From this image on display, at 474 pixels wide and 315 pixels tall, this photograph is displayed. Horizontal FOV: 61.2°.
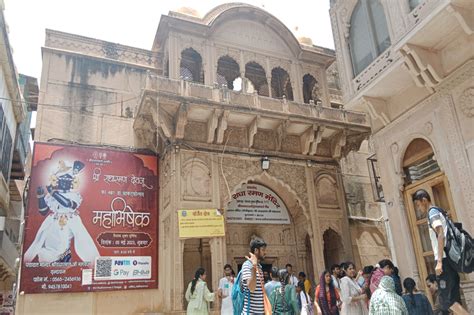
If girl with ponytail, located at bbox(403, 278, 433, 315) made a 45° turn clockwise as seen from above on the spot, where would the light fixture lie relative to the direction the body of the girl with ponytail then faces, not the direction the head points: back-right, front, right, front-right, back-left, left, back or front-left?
left

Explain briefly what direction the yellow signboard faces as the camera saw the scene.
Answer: facing the viewer

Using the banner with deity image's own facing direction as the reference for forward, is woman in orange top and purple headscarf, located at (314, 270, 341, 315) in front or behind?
in front

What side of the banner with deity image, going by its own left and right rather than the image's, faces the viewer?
front

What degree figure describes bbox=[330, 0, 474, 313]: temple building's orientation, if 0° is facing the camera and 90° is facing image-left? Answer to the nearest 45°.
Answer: approximately 45°

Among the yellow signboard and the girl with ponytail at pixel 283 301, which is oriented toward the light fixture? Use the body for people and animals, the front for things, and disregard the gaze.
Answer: the girl with ponytail

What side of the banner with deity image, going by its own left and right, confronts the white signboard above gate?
left

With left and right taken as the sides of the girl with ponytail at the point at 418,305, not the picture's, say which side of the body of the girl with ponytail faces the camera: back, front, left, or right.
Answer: back

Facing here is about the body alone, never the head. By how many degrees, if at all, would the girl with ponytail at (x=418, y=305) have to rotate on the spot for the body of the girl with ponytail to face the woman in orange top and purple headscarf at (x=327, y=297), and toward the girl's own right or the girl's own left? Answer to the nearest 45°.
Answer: approximately 45° to the girl's own left

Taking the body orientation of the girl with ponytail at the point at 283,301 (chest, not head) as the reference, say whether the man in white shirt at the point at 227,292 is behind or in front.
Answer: in front

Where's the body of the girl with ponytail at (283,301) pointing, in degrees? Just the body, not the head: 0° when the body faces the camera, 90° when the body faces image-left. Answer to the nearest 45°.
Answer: approximately 180°

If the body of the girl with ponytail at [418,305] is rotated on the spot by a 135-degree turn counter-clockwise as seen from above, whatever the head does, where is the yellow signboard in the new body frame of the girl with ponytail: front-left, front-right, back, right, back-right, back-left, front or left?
right

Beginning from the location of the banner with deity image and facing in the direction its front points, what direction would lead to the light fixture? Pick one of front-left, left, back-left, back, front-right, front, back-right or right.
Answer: left
